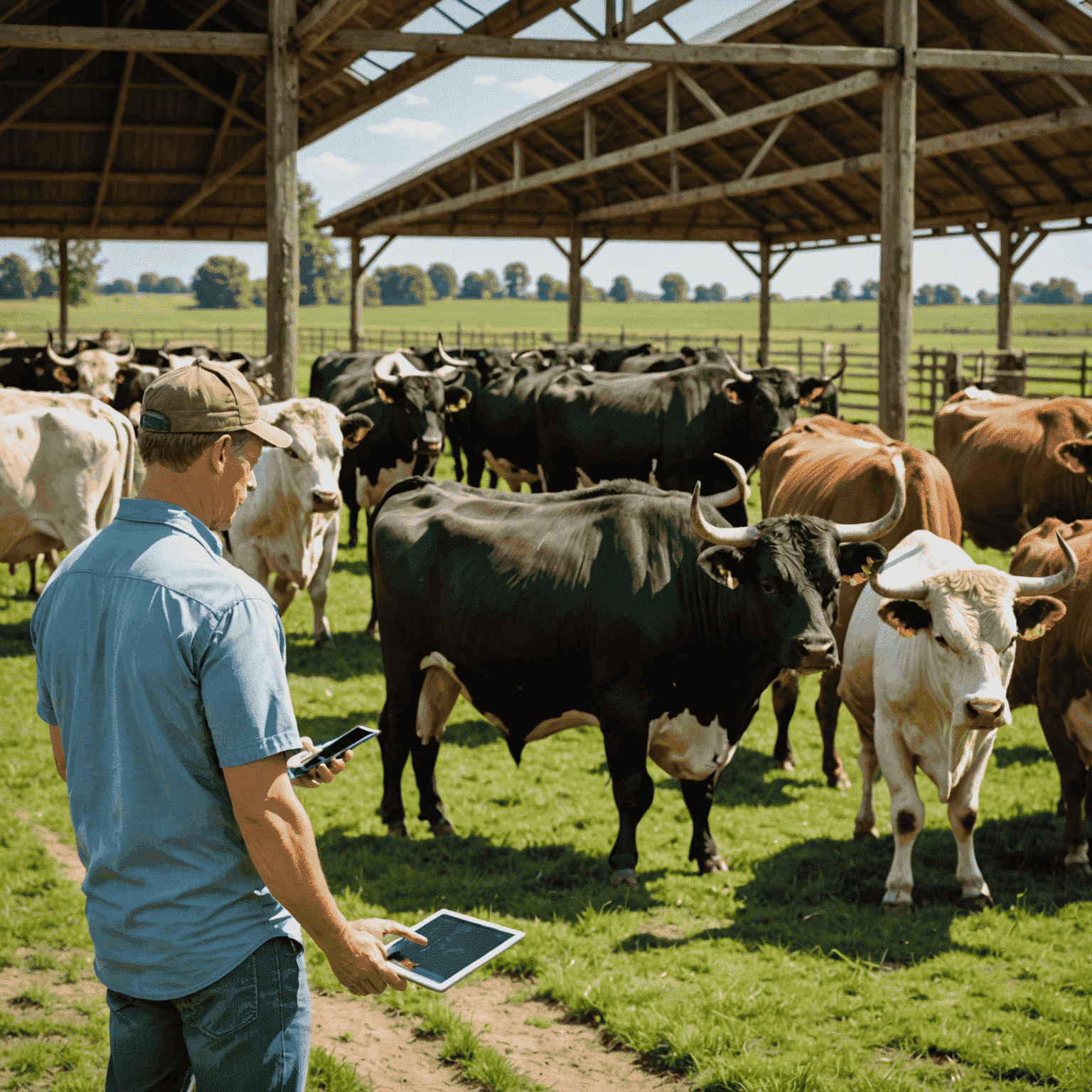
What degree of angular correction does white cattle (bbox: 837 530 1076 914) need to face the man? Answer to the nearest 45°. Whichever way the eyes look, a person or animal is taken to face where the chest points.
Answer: approximately 45° to its right

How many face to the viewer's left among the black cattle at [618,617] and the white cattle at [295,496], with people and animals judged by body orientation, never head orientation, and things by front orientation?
0

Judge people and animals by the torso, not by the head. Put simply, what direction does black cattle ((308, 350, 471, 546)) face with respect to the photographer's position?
facing the viewer and to the right of the viewer

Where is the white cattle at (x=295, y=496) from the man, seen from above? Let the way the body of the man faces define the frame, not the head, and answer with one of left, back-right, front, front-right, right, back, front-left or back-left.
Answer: front-left

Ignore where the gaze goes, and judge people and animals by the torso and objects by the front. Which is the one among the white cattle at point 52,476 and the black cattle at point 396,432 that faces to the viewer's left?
the white cattle

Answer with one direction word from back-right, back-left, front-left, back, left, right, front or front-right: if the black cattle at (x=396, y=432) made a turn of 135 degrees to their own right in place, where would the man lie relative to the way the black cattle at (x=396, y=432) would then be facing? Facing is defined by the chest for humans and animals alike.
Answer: left

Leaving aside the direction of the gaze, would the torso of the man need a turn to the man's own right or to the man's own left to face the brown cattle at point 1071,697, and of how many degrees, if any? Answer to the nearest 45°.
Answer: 0° — they already face it

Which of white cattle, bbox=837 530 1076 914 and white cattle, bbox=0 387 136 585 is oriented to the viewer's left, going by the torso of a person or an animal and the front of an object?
white cattle, bbox=0 387 136 585

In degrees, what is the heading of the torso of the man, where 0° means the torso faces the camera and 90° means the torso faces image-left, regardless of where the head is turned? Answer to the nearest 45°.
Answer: approximately 225°

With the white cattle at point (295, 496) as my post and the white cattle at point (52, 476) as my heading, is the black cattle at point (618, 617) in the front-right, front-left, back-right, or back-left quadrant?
back-left

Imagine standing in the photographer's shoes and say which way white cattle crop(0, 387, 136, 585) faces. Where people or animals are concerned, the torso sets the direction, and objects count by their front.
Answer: facing to the left of the viewer

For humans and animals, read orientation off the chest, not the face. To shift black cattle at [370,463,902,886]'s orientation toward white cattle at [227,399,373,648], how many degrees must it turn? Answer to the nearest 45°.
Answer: approximately 180°

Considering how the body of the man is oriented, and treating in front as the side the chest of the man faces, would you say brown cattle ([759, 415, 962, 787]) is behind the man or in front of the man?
in front
